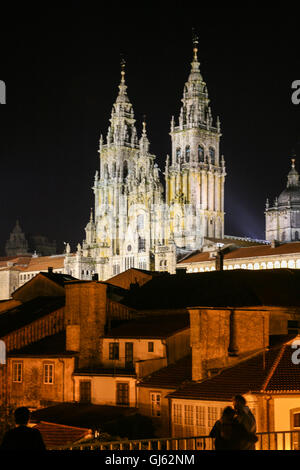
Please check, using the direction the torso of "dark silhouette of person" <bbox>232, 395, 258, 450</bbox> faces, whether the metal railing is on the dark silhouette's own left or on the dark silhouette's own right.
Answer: on the dark silhouette's own right

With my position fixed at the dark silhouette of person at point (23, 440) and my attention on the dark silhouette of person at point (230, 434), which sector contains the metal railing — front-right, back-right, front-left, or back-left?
front-left

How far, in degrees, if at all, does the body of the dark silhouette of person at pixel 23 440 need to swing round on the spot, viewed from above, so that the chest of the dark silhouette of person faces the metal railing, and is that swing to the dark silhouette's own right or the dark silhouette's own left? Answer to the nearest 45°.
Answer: approximately 45° to the dark silhouette's own right

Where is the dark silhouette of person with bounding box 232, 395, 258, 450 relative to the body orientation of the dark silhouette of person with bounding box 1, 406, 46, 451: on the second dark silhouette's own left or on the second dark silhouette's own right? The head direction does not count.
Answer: on the second dark silhouette's own right

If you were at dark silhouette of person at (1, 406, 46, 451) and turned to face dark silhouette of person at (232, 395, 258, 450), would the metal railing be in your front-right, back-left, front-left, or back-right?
front-left

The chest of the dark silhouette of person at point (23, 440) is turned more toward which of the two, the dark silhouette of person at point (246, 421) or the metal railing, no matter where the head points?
the metal railing

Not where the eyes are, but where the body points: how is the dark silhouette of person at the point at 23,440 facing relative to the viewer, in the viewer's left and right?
facing away from the viewer

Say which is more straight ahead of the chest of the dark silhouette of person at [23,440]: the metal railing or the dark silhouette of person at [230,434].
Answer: the metal railing

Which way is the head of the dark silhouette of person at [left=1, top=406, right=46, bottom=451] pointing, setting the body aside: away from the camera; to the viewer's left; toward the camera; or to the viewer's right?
away from the camera
